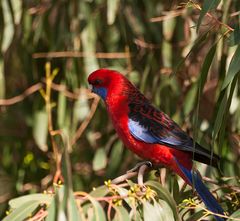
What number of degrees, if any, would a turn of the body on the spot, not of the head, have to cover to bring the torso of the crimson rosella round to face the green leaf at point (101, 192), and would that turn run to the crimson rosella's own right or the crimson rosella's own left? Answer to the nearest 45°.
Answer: approximately 90° to the crimson rosella's own left

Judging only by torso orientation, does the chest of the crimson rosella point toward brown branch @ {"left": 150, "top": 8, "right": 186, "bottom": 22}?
no

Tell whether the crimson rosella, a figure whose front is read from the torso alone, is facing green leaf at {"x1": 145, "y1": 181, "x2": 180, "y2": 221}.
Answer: no

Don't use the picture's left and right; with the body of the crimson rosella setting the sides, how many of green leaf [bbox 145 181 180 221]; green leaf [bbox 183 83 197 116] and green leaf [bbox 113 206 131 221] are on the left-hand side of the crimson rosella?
2

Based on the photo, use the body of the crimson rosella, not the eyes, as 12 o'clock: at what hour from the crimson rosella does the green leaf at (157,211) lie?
The green leaf is roughly at 9 o'clock from the crimson rosella.

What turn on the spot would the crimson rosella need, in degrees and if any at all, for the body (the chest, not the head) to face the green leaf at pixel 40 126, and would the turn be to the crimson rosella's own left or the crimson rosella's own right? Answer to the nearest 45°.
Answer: approximately 45° to the crimson rosella's own right

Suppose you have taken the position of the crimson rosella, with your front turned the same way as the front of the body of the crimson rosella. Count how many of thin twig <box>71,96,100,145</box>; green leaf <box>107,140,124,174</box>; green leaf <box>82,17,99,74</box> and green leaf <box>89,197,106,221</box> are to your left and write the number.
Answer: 1

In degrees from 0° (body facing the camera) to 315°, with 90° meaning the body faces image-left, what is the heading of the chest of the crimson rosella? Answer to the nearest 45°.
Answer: approximately 90°

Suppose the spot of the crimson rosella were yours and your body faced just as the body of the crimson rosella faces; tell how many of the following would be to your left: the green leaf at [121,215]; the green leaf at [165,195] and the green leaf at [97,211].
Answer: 3
